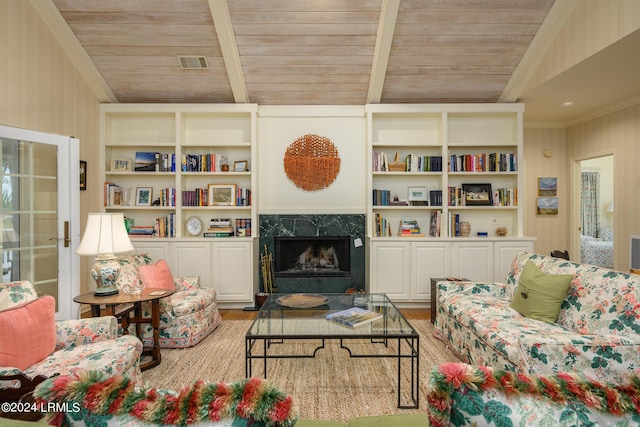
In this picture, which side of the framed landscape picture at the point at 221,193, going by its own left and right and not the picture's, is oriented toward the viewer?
front

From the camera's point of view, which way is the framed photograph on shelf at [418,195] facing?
toward the camera

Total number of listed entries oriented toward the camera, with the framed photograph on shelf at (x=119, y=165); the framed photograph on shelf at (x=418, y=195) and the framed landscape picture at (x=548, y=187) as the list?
3

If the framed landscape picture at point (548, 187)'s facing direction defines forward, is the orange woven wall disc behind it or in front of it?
in front

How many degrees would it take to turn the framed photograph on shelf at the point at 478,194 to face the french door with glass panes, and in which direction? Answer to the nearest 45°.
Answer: approximately 45° to its right

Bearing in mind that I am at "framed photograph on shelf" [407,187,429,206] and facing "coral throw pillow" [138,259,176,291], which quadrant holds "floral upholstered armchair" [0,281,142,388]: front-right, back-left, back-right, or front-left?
front-left

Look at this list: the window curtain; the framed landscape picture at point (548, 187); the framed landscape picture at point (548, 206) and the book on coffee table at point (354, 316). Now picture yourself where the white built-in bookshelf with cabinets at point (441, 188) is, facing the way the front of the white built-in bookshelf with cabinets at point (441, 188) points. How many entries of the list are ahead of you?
1

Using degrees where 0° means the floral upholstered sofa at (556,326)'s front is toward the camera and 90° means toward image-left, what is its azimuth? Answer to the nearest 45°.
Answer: approximately 45°

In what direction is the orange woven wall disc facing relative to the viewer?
toward the camera

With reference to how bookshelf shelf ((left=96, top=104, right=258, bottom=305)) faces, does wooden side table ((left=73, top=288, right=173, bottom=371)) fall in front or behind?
in front

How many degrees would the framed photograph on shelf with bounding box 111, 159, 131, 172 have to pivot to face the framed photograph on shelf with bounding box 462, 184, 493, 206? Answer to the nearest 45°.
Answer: approximately 45° to its left

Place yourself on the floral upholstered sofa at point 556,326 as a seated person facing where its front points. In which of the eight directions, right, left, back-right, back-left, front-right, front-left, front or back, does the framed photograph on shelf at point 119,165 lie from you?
front-right

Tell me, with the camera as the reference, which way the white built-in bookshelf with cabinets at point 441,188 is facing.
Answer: facing the viewer

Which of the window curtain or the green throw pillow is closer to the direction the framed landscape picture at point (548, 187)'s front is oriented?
the green throw pillow

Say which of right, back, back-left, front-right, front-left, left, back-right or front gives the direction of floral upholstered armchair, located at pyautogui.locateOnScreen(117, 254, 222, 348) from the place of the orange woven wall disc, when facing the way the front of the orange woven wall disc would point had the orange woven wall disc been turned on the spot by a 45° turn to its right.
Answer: front

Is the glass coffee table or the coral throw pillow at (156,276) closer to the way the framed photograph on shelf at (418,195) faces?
the glass coffee table

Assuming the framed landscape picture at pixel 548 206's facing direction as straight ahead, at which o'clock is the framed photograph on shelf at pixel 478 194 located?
The framed photograph on shelf is roughly at 1 o'clock from the framed landscape picture.

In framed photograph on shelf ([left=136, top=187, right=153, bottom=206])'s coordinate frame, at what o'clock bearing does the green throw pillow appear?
The green throw pillow is roughly at 11 o'clock from the framed photograph on shelf.

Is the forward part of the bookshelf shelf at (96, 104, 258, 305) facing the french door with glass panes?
no

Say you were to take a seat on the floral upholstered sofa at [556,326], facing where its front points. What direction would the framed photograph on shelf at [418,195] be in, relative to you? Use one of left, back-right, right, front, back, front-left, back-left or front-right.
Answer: right

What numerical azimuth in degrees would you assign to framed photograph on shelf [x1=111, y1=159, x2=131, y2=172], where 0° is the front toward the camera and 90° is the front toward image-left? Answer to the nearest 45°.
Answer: approximately 0°
